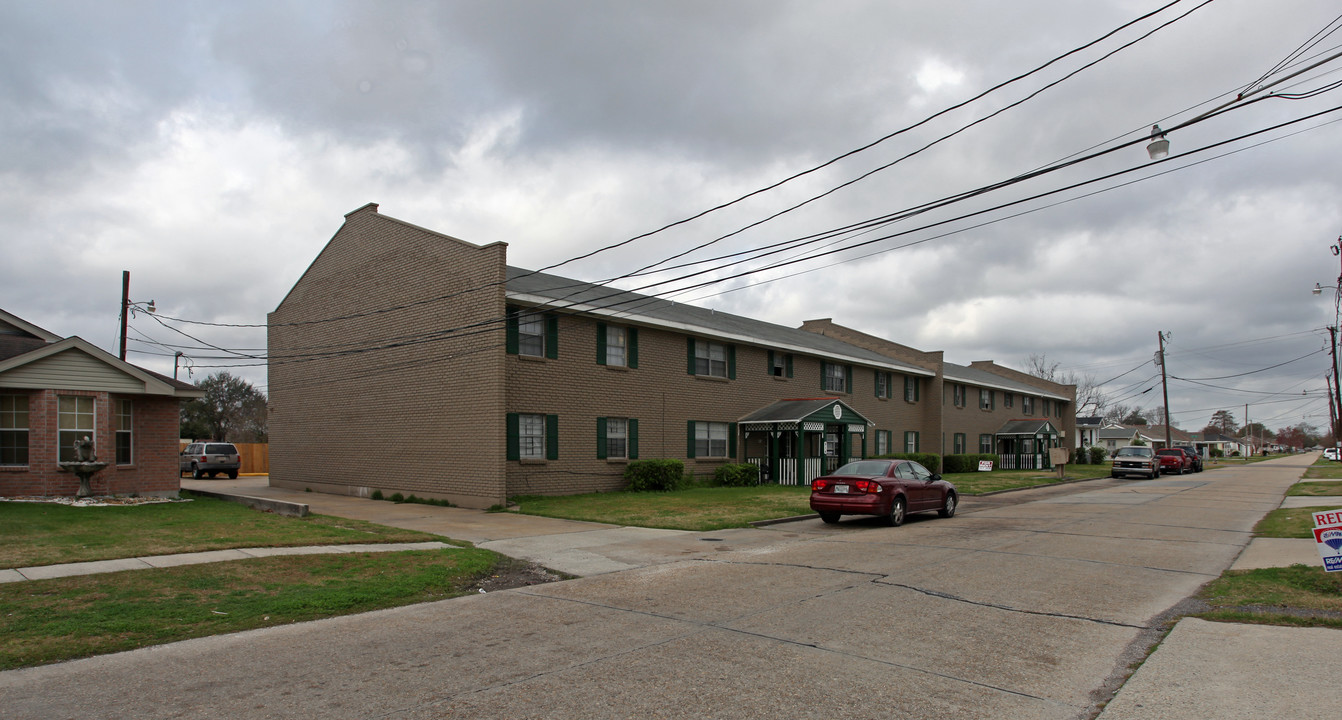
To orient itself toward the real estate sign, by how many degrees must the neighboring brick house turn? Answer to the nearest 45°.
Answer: approximately 45° to its left

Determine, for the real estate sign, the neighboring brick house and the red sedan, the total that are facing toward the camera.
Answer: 2

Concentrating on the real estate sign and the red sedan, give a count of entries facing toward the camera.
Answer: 1

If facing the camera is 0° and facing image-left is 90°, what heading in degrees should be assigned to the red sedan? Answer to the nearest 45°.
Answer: approximately 225°

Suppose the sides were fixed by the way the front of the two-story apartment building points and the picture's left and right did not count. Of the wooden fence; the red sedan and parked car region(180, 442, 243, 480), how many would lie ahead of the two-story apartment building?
1

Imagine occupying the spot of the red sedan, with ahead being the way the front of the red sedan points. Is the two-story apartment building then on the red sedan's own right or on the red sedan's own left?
on the red sedan's own left

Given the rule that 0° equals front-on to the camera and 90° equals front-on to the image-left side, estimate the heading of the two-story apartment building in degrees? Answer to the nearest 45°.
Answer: approximately 315°

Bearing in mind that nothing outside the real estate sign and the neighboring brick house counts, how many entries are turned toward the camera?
2

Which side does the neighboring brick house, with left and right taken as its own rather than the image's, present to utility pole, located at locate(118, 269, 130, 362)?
back

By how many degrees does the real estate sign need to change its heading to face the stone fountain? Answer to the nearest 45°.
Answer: approximately 90° to its right

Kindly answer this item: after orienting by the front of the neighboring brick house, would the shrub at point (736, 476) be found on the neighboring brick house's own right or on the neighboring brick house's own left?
on the neighboring brick house's own left

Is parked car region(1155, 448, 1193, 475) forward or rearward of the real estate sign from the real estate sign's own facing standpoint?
rearward
